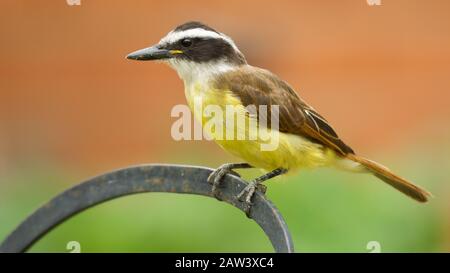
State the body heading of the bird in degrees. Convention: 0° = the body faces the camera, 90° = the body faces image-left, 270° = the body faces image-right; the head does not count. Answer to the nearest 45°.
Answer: approximately 90°
